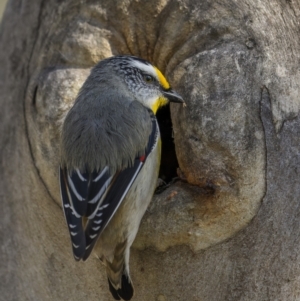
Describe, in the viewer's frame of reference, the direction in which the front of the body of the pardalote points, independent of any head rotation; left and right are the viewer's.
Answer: facing away from the viewer and to the right of the viewer
